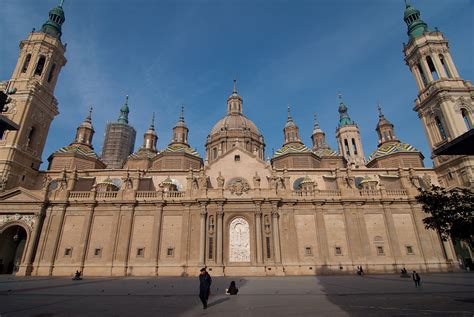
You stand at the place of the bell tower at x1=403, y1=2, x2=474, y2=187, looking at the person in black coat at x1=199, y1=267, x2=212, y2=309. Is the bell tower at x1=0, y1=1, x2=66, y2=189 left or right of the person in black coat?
right

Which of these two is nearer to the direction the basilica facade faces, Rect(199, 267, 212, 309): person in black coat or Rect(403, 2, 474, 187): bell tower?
the person in black coat

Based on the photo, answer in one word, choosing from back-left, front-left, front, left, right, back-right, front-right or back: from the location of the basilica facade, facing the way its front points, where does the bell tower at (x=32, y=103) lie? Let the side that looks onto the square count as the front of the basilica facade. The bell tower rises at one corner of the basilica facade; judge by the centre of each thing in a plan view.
right

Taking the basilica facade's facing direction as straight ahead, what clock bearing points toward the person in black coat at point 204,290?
The person in black coat is roughly at 12 o'clock from the basilica facade.

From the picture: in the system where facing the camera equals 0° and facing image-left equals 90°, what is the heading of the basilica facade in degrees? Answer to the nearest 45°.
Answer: approximately 0°

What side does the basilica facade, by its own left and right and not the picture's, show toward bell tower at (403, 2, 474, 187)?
left
